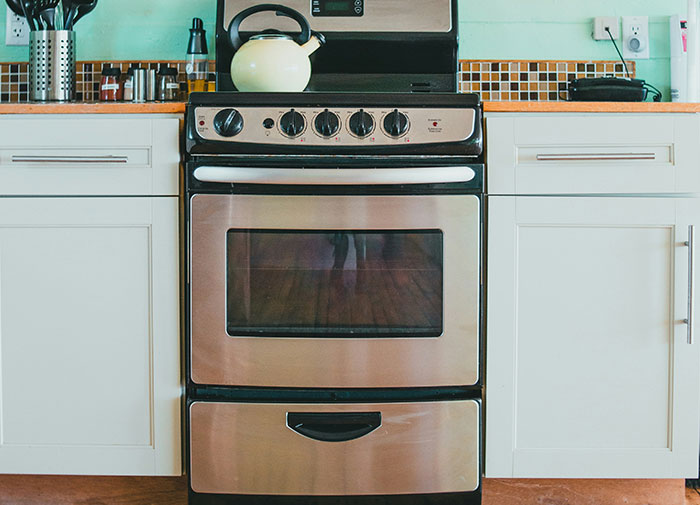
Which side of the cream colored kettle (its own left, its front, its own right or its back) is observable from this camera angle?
right

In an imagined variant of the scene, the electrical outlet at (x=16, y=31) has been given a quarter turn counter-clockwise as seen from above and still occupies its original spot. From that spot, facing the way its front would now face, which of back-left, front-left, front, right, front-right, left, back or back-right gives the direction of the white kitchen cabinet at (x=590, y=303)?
front-right

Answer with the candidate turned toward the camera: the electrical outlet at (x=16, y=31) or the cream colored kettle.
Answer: the electrical outlet

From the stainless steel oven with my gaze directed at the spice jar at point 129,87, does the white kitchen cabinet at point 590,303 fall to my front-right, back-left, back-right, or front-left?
back-right

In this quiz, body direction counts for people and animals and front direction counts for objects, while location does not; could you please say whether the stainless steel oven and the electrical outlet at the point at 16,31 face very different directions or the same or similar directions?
same or similar directions

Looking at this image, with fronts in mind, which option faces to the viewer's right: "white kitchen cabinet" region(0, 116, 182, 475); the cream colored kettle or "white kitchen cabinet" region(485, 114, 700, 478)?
the cream colored kettle

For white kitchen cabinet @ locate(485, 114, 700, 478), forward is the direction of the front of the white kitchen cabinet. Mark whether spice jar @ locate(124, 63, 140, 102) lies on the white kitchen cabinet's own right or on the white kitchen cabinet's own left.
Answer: on the white kitchen cabinet's own right

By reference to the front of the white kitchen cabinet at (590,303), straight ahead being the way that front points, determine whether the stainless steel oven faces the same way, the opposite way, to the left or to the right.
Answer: the same way

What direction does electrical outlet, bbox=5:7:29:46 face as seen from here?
toward the camera

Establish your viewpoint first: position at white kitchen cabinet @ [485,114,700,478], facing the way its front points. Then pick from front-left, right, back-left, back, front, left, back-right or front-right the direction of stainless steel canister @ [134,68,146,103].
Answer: right

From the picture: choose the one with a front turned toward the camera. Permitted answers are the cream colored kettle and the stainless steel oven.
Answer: the stainless steel oven

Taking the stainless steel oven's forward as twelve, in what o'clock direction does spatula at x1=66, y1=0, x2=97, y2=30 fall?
The spatula is roughly at 4 o'clock from the stainless steel oven.

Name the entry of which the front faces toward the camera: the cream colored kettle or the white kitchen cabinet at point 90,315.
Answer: the white kitchen cabinet
